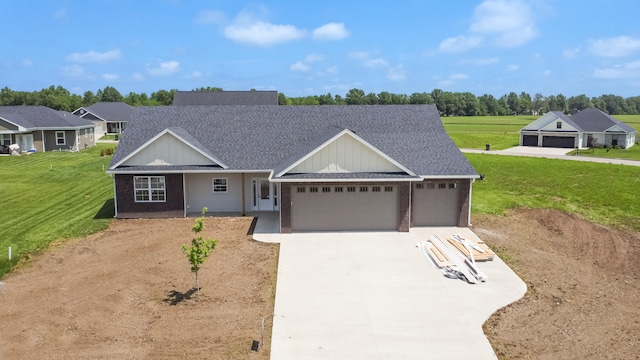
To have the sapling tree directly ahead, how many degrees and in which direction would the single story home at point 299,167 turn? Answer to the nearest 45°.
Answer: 0° — it already faces it

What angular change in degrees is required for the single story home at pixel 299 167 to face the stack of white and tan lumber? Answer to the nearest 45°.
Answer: approximately 45° to its left

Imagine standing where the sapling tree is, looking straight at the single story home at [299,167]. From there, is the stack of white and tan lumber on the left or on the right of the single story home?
right

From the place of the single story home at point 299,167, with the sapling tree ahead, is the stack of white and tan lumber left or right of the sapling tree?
left

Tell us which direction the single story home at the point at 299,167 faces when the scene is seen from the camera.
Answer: facing the viewer
